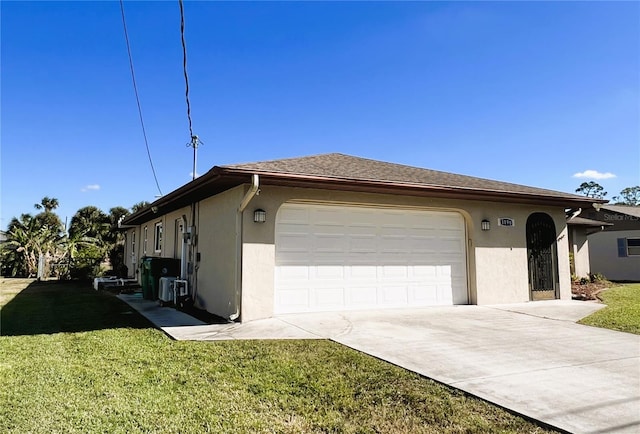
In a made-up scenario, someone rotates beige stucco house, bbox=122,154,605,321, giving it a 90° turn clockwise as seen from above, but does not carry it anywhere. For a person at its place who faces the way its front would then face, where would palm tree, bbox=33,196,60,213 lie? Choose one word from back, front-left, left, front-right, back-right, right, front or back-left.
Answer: right

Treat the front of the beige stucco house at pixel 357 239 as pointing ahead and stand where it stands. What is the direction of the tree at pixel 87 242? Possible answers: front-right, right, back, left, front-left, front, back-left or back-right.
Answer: back

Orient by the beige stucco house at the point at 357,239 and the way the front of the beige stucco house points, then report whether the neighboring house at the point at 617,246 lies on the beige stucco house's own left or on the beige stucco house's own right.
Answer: on the beige stucco house's own left

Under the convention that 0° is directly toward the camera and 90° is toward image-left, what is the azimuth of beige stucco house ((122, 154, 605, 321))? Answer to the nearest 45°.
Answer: approximately 315°

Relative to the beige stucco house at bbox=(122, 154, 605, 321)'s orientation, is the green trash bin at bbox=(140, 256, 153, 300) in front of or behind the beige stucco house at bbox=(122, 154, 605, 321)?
behind

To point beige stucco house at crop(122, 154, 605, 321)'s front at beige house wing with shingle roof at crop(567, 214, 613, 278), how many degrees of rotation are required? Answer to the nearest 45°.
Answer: approximately 90° to its left

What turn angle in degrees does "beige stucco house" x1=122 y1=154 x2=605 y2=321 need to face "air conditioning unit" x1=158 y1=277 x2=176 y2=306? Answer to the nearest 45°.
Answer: approximately 135° to its right
